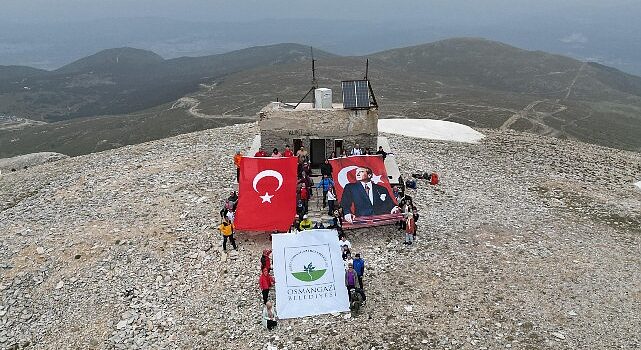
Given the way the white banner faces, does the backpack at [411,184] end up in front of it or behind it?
behind

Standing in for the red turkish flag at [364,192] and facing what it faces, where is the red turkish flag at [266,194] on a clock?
the red turkish flag at [266,194] is roughly at 3 o'clock from the red turkish flag at [364,192].

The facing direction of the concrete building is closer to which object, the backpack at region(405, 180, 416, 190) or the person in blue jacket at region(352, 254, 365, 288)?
the person in blue jacket

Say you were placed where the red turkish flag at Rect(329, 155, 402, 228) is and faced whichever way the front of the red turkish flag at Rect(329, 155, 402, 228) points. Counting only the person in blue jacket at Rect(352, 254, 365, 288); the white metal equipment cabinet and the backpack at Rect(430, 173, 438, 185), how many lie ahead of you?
1

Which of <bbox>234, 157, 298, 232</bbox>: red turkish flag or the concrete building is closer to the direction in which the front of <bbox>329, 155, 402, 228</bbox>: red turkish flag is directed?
the red turkish flag

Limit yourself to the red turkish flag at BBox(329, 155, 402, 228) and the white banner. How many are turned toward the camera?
2

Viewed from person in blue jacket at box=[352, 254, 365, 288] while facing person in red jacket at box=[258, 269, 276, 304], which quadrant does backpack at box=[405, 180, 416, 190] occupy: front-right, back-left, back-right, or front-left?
back-right

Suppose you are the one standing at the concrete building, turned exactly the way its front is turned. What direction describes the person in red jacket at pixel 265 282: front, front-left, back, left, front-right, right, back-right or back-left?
front

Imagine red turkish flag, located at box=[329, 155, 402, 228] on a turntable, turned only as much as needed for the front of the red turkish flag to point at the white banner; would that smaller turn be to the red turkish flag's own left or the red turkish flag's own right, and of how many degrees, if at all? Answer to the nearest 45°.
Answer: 0° — it already faces it

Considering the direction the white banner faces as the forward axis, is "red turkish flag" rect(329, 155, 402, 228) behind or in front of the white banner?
behind

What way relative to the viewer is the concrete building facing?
toward the camera

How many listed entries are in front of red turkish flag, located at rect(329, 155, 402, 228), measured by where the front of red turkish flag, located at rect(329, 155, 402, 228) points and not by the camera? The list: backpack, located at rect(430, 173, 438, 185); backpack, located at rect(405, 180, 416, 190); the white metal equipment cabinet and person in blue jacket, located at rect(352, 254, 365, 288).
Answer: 1

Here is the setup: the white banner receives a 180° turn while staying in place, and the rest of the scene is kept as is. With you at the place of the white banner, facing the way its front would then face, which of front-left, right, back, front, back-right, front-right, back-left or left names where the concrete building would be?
front

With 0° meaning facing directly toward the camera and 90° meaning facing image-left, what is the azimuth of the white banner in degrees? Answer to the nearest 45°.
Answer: approximately 0°

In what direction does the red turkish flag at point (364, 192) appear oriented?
toward the camera
